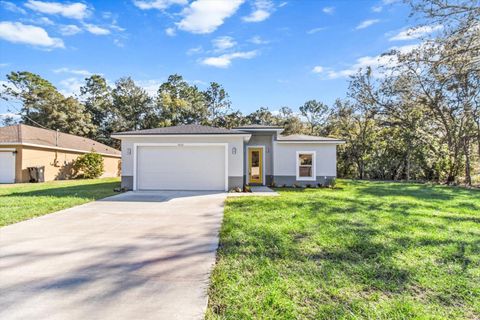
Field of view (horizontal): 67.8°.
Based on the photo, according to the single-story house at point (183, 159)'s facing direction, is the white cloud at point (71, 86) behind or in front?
behind

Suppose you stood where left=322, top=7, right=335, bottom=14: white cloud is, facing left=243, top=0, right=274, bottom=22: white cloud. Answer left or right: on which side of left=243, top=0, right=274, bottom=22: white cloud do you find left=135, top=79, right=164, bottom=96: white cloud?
right

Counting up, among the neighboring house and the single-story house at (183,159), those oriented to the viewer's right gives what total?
0

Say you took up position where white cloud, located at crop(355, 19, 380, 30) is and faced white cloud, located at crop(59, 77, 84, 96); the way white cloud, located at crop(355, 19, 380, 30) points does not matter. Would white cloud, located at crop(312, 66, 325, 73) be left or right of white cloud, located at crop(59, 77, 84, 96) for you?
right

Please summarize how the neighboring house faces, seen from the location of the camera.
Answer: facing the viewer and to the left of the viewer

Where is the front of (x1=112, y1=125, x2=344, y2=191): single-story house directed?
toward the camera
